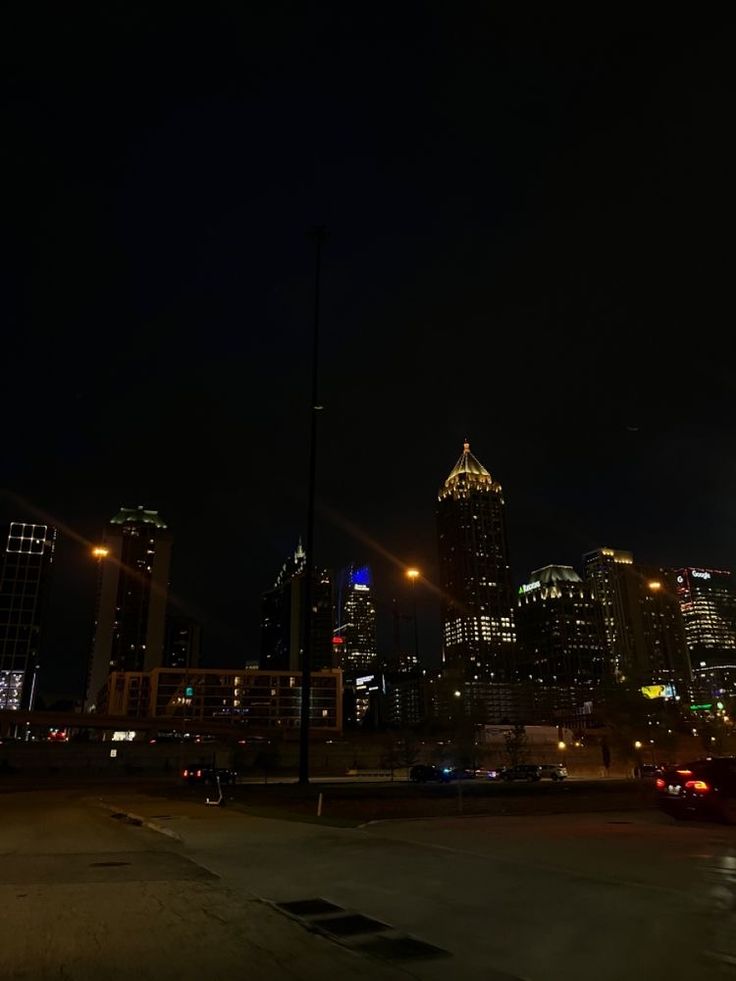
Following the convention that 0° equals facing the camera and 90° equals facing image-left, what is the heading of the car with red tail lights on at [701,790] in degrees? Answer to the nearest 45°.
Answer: approximately 225°

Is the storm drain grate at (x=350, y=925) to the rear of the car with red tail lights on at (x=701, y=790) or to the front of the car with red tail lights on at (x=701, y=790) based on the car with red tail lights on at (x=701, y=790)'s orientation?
to the rear

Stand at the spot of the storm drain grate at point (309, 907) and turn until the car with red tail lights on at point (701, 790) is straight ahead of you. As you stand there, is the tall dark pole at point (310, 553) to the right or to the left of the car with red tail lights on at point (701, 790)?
left

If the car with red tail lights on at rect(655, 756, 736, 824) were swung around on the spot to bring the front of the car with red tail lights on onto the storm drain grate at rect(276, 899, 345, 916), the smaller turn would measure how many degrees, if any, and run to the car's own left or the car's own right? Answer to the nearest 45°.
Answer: approximately 135° to the car's own right

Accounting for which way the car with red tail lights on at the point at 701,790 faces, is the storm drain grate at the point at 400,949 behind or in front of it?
behind

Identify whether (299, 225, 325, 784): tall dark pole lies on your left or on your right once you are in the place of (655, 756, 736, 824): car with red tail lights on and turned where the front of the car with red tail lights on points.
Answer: on your left

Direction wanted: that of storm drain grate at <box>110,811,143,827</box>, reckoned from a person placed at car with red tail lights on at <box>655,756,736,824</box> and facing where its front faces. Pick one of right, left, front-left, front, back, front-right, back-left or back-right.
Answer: back-left
